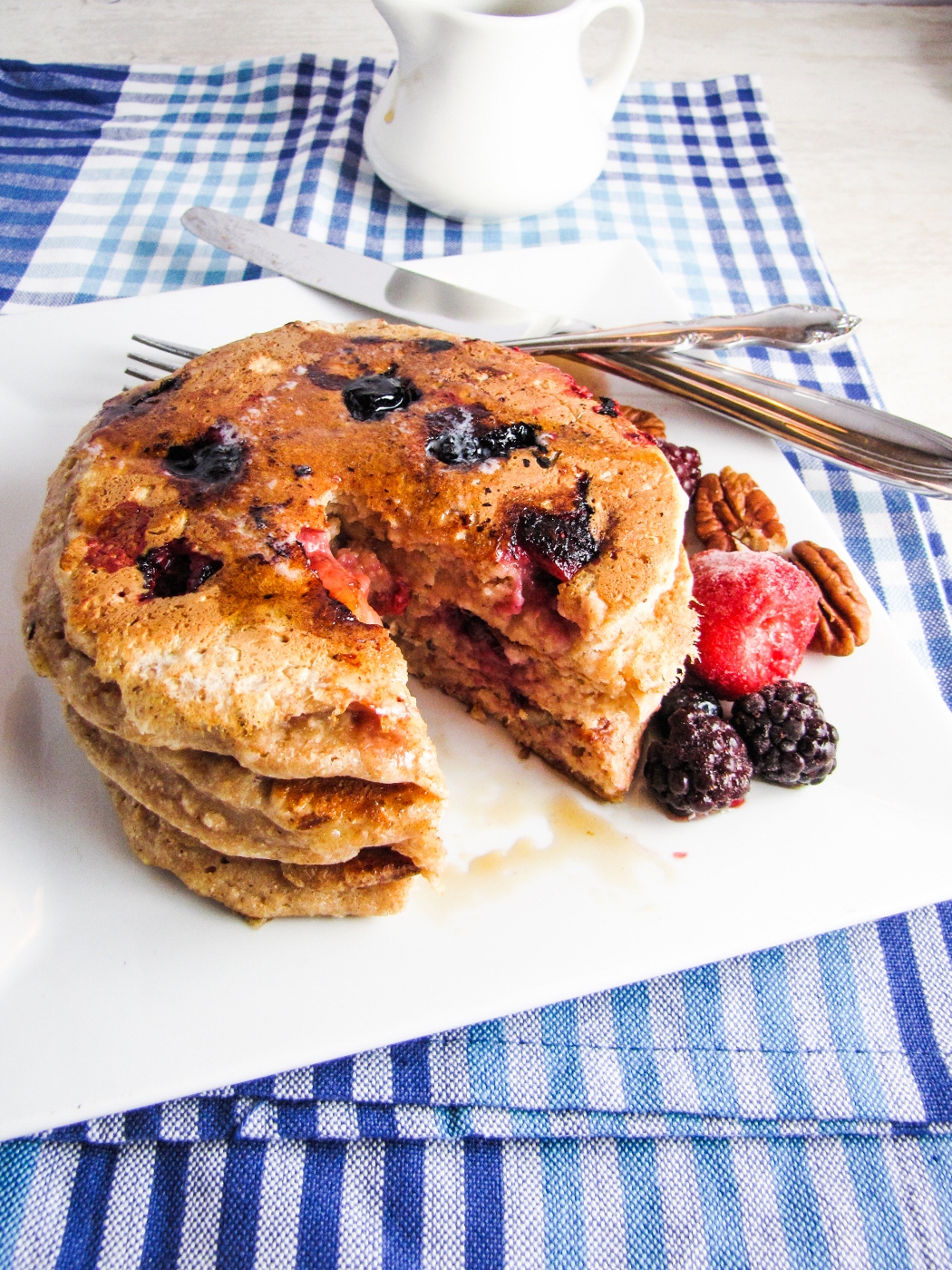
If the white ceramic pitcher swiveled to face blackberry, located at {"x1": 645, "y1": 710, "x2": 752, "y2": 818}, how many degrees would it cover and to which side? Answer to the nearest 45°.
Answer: approximately 90° to its left

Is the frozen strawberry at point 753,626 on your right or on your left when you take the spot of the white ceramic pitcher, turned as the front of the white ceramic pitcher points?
on your left

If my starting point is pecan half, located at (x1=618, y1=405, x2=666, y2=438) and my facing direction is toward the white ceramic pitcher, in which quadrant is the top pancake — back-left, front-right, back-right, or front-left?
back-left

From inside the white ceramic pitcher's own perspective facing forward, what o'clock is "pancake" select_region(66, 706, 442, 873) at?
The pancake is roughly at 9 o'clock from the white ceramic pitcher.

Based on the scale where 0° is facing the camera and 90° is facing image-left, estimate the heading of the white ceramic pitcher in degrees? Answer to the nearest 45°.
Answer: approximately 90°

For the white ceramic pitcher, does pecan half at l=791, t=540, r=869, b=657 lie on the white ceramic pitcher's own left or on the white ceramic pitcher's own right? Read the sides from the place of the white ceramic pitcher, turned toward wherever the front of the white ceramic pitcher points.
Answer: on the white ceramic pitcher's own left

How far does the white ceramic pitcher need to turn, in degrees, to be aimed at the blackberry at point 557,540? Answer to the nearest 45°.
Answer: approximately 90° to its left

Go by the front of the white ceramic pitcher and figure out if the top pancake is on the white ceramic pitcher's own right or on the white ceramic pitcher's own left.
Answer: on the white ceramic pitcher's own left
